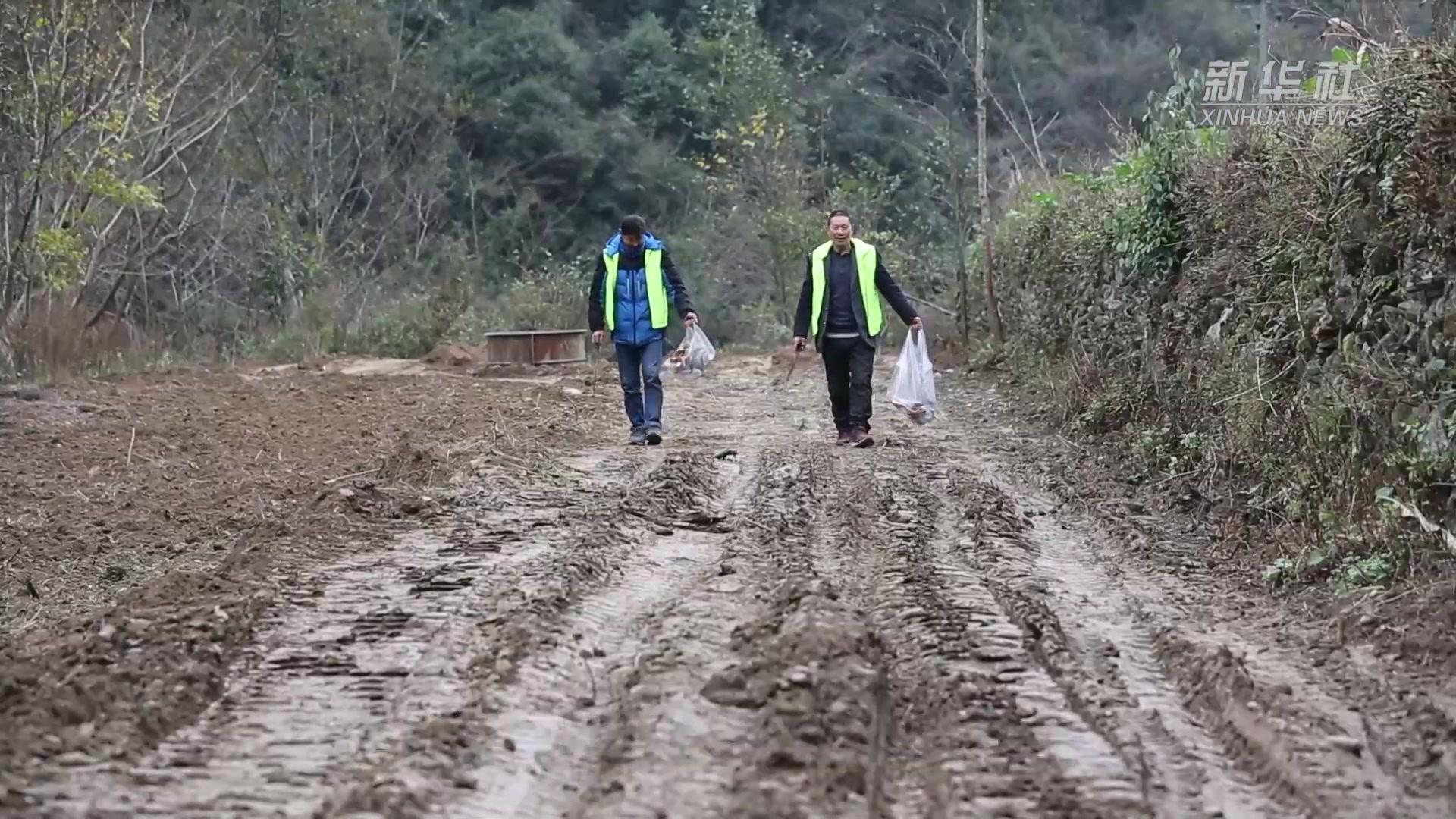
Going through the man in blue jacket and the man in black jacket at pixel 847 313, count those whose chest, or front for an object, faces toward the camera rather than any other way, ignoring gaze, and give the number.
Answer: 2

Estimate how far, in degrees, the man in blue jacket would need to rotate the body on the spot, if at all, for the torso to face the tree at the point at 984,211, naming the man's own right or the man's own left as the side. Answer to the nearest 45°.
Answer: approximately 135° to the man's own left

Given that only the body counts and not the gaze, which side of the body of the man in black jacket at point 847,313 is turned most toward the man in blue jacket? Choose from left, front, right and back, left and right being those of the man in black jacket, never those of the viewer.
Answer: right

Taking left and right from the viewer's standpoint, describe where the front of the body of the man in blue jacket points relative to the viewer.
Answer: facing the viewer

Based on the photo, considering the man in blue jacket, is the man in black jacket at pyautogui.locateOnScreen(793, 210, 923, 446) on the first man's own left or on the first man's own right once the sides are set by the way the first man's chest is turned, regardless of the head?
on the first man's own left

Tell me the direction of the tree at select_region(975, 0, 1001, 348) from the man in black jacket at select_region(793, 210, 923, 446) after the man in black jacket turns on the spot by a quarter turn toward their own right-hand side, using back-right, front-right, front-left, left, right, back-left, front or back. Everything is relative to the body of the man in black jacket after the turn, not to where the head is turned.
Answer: right
